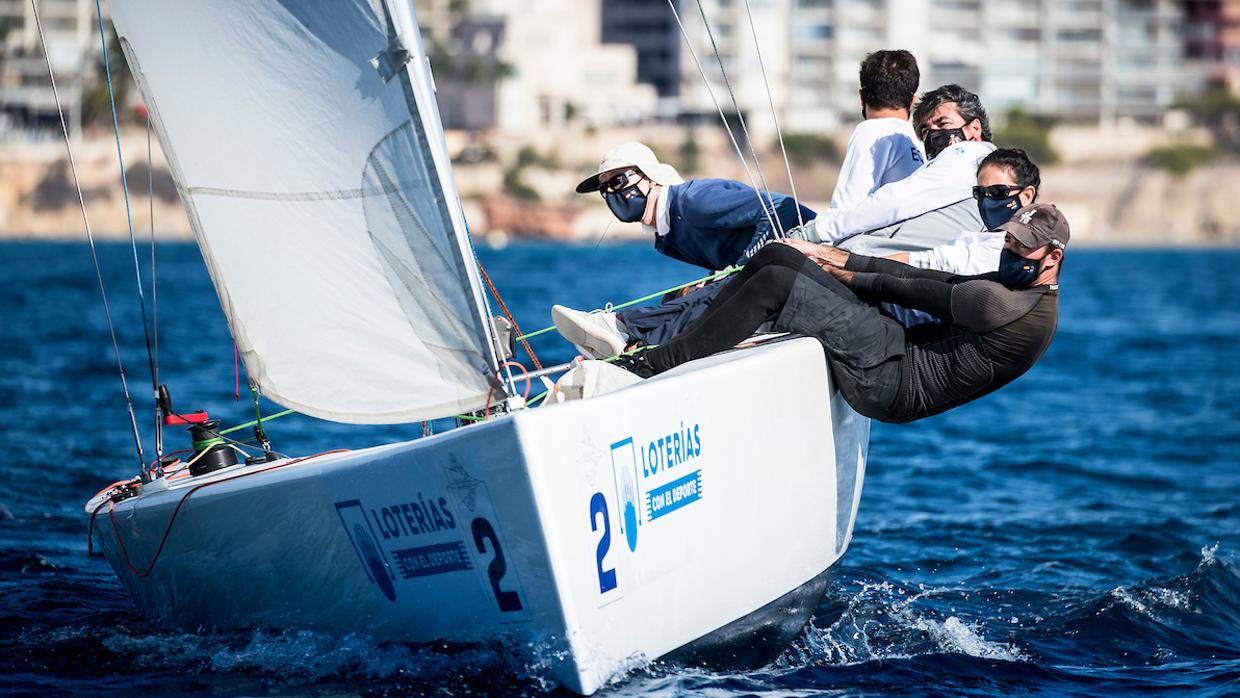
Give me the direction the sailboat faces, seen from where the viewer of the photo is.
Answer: facing the viewer
